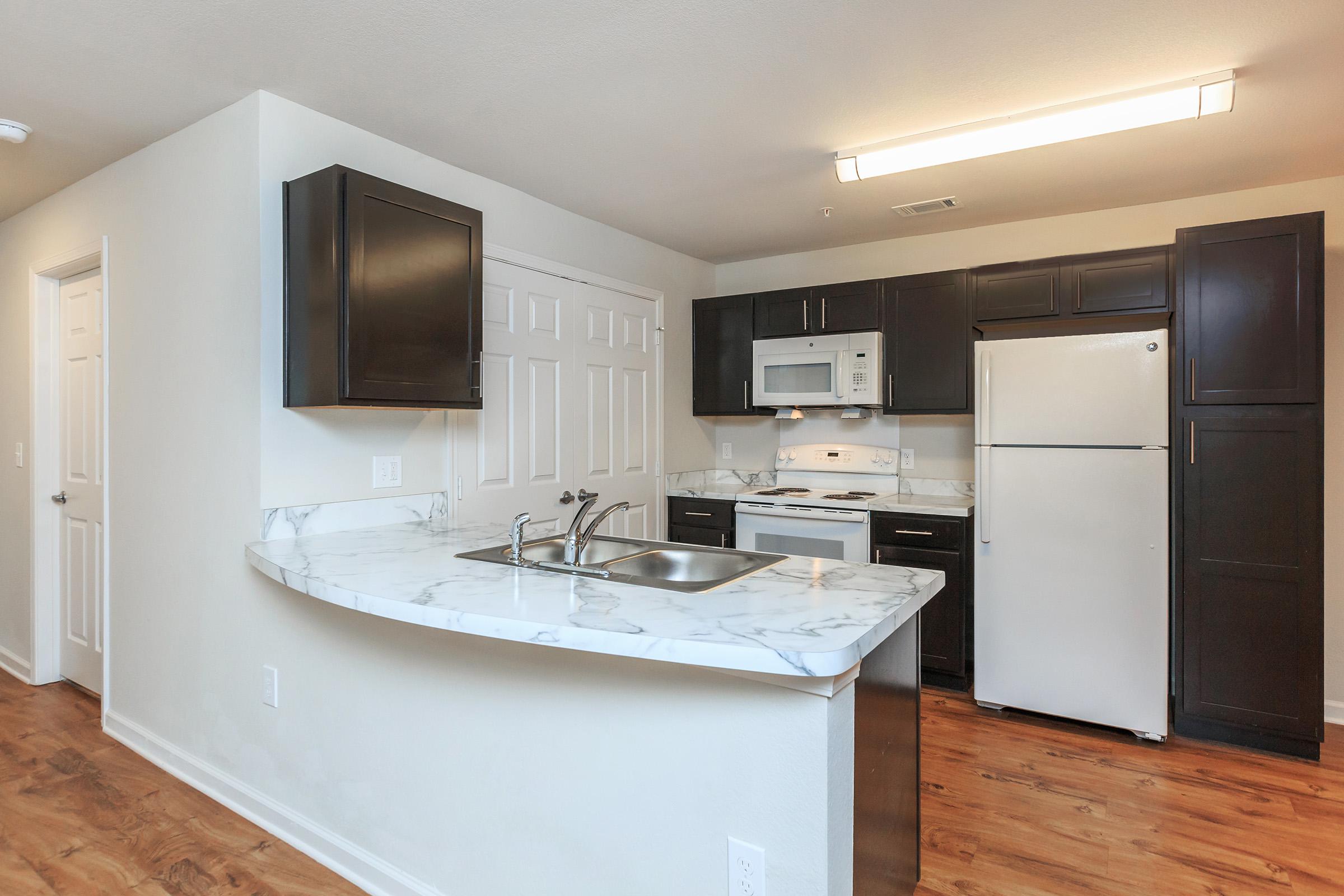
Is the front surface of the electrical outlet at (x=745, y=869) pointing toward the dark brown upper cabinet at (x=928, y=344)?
no

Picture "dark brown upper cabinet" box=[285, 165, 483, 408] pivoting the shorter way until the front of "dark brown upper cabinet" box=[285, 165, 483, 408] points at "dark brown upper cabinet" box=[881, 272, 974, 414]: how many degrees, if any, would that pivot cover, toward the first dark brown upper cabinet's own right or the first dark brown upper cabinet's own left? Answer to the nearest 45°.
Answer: approximately 45° to the first dark brown upper cabinet's own left

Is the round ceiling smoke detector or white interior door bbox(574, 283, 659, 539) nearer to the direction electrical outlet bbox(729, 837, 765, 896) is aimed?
the round ceiling smoke detector

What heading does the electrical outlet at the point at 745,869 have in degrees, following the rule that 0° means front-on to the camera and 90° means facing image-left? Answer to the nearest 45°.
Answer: approximately 45°

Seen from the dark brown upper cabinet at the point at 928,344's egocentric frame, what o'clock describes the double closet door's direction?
The double closet door is roughly at 2 o'clock from the dark brown upper cabinet.

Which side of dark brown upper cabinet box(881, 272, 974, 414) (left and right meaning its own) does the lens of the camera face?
front

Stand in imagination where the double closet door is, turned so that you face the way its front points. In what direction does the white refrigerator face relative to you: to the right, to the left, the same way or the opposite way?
to the right

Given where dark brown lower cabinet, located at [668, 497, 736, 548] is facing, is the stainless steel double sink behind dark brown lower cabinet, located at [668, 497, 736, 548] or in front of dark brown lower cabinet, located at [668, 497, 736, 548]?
in front

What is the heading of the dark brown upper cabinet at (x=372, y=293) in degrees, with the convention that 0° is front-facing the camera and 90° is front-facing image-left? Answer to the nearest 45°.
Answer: approximately 315°

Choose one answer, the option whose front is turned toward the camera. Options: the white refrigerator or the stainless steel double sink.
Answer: the white refrigerator

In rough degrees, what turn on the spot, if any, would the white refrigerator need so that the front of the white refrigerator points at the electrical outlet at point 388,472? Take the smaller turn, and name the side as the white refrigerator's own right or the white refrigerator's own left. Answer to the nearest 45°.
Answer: approximately 45° to the white refrigerator's own right

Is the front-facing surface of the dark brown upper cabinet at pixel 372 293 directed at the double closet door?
no

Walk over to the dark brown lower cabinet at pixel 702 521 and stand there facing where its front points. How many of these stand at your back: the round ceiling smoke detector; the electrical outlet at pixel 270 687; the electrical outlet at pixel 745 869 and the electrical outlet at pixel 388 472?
0

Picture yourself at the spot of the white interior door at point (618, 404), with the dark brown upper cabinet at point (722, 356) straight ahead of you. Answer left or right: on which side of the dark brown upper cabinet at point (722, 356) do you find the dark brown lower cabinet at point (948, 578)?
right
